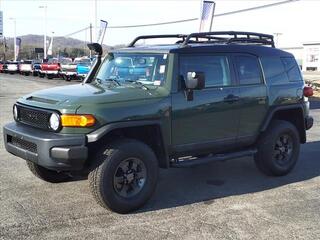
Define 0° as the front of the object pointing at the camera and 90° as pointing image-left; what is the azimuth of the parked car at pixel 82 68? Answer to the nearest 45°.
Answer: approximately 45°

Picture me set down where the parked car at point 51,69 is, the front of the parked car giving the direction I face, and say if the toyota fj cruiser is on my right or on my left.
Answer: on my left

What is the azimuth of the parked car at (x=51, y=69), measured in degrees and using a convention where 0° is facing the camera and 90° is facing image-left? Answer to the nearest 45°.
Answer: approximately 45°

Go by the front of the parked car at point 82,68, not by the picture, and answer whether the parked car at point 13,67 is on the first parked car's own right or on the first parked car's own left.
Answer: on the first parked car's own right

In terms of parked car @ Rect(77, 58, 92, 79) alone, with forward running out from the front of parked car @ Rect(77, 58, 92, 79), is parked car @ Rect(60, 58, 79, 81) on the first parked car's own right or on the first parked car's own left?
on the first parked car's own right

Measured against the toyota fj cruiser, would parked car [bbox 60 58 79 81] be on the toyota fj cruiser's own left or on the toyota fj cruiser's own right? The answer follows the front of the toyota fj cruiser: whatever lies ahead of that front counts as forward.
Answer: on the toyota fj cruiser's own right

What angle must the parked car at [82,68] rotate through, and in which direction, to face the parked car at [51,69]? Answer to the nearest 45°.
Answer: approximately 135° to its right
